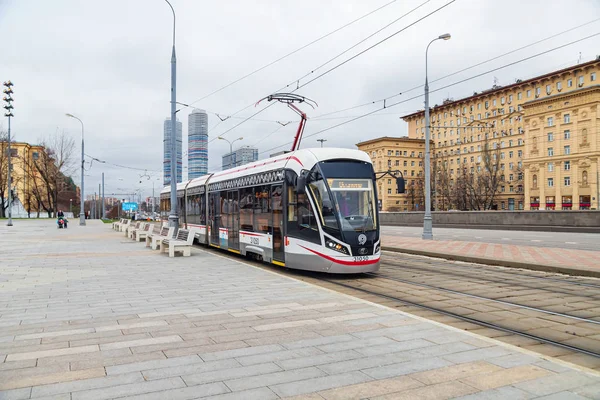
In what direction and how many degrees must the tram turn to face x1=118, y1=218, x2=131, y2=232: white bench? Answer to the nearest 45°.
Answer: approximately 180°

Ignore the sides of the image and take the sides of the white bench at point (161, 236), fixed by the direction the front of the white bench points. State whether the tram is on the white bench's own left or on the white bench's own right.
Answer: on the white bench's own left

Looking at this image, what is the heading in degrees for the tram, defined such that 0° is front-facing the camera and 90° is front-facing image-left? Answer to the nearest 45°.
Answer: approximately 315°

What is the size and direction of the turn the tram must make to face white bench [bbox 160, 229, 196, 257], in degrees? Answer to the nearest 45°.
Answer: approximately 180°

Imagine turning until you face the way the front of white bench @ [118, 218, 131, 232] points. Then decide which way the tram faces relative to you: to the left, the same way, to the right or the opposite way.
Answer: to the left

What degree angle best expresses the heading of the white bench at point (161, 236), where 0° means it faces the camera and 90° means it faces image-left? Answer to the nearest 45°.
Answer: approximately 45°

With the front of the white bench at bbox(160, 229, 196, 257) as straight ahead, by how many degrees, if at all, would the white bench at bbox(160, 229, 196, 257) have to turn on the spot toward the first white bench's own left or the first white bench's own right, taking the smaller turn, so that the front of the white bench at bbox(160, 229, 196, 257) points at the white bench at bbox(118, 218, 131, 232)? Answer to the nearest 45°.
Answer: approximately 135° to the first white bench's own right

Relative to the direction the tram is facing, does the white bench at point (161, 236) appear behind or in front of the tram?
behind

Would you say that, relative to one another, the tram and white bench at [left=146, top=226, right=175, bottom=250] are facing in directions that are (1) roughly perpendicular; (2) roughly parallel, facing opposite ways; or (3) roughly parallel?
roughly perpendicular
